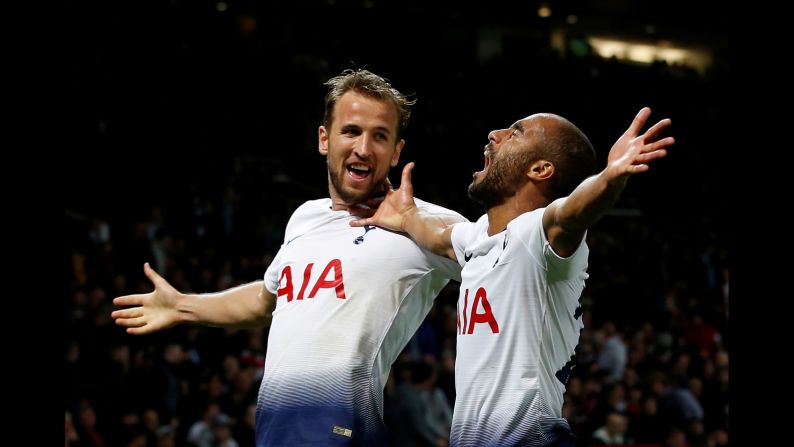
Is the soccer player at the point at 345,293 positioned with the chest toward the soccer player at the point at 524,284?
no

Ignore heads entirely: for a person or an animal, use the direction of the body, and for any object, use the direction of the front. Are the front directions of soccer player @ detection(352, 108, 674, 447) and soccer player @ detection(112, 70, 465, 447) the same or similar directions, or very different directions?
same or similar directions

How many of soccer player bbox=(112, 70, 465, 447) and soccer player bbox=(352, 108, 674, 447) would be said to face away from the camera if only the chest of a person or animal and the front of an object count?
0

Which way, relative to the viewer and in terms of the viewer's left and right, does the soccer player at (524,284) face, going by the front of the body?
facing the viewer and to the left of the viewer

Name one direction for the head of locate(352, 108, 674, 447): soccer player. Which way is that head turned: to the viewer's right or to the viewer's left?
to the viewer's left

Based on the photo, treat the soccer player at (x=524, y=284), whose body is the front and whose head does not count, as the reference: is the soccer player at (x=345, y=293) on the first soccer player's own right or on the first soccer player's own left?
on the first soccer player's own right
